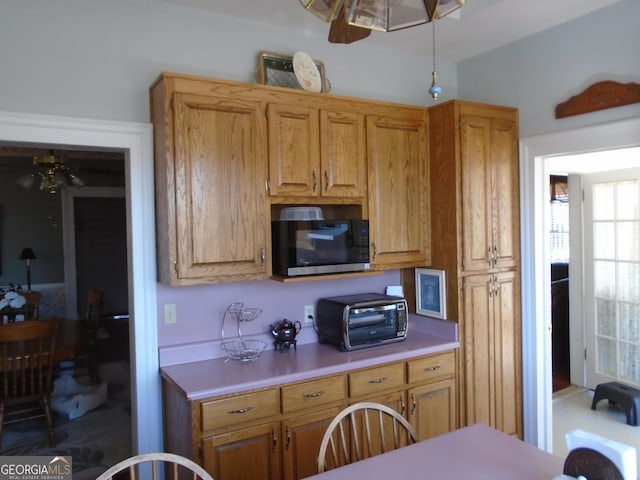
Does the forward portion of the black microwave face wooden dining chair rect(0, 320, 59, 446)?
no

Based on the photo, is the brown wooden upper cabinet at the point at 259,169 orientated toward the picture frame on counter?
no

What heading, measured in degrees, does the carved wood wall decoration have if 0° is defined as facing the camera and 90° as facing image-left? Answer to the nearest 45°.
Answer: approximately 45°

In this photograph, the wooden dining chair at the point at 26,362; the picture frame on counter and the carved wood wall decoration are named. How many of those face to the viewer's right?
0

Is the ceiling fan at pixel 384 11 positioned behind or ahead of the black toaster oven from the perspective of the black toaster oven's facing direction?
ahead

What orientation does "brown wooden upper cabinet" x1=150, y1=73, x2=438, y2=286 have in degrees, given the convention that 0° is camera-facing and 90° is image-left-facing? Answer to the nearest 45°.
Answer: approximately 315°

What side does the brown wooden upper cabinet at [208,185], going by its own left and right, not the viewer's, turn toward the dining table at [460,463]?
front

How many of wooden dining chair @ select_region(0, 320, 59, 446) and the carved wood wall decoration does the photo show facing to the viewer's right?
0

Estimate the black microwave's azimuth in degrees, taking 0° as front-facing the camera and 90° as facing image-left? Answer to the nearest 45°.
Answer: approximately 315°

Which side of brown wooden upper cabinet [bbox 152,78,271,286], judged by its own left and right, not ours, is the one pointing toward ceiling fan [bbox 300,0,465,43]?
front

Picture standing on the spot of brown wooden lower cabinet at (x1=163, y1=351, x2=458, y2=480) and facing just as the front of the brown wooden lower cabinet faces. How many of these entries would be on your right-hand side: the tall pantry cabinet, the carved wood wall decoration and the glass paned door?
0

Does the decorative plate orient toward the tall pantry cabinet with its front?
no

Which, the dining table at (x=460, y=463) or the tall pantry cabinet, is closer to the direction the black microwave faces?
the dining table

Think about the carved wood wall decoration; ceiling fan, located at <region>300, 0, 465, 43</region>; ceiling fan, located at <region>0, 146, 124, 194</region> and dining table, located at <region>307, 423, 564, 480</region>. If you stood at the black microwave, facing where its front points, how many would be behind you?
1

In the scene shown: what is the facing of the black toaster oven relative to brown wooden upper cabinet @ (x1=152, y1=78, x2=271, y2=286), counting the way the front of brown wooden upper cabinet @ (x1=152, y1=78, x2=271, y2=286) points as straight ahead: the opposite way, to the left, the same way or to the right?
the same way

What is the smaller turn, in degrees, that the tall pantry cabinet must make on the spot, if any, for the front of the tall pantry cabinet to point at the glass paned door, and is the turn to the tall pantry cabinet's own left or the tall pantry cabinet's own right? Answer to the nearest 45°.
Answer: approximately 90° to the tall pantry cabinet's own left

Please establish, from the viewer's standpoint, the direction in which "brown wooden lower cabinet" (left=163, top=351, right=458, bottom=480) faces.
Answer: facing the viewer and to the right of the viewer

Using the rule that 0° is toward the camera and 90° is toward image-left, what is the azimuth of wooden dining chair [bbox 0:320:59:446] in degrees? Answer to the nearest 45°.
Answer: approximately 135°
